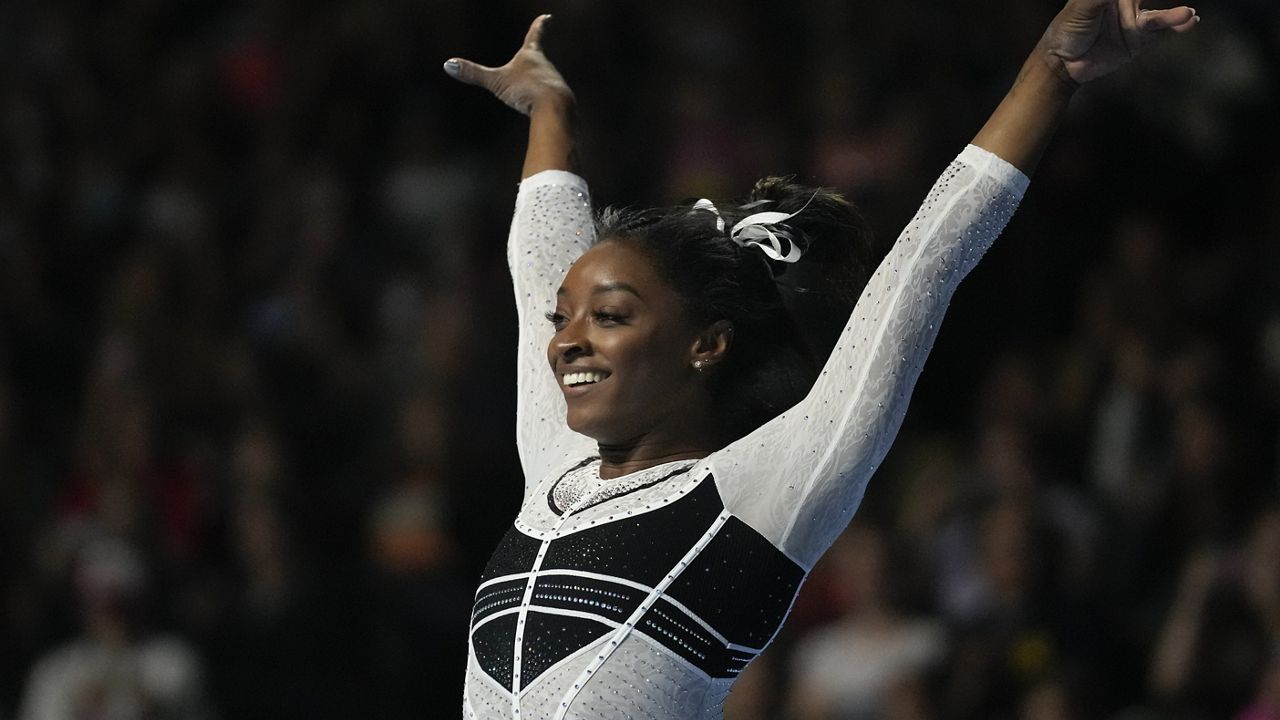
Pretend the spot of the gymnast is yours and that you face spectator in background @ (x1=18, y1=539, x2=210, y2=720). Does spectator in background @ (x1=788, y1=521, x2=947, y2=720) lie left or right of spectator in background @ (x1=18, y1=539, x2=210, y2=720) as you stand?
right

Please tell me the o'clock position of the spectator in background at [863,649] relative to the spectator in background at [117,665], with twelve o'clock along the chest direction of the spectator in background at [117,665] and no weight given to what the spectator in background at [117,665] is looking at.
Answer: the spectator in background at [863,649] is roughly at 10 o'clock from the spectator in background at [117,665].

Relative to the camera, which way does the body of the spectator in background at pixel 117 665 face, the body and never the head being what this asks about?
toward the camera

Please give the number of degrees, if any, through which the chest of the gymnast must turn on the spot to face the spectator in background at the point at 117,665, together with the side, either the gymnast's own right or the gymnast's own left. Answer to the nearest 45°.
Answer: approximately 90° to the gymnast's own right

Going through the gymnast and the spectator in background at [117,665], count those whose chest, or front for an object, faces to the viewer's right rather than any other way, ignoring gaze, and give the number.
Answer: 0

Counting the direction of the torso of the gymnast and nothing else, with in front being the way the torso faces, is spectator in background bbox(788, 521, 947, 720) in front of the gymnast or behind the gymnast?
behind

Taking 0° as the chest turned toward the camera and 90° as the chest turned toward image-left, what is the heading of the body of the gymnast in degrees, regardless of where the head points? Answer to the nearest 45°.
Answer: approximately 45°

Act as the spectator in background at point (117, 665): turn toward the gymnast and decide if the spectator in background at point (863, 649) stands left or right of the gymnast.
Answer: left

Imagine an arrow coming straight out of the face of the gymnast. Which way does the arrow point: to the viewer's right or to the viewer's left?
to the viewer's left

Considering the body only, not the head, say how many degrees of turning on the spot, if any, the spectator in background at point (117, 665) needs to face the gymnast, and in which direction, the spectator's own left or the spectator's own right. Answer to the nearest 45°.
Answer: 0° — they already face them

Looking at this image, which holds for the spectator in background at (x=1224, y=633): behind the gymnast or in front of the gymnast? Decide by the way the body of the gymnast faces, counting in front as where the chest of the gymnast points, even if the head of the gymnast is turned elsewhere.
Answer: behind
